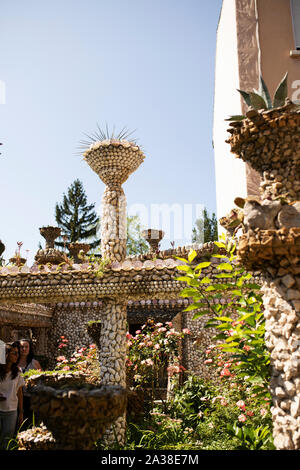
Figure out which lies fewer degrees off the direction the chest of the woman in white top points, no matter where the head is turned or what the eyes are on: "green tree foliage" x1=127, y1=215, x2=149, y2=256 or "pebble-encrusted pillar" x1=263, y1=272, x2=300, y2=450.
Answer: the pebble-encrusted pillar

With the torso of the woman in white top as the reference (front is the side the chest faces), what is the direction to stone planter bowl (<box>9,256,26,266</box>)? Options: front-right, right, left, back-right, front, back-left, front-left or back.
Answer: back

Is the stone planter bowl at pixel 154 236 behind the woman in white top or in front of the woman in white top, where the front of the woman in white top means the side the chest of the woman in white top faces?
behind

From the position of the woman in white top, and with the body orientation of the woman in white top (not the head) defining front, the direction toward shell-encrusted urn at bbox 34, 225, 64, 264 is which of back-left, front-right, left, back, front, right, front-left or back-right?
back

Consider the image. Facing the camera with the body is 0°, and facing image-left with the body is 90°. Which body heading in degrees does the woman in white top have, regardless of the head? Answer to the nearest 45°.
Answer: approximately 0°

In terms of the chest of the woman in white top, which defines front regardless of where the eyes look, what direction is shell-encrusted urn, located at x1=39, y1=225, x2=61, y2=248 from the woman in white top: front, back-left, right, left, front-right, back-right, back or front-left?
back

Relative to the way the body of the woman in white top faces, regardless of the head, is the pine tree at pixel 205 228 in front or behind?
behind

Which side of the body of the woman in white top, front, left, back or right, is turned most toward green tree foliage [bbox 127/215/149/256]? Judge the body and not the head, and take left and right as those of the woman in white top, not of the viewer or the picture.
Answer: back

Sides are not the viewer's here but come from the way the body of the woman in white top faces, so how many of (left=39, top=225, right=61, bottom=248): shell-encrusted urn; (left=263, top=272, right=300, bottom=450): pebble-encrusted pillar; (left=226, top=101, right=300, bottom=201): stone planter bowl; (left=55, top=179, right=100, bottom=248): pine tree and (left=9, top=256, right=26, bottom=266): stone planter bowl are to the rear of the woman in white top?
3
